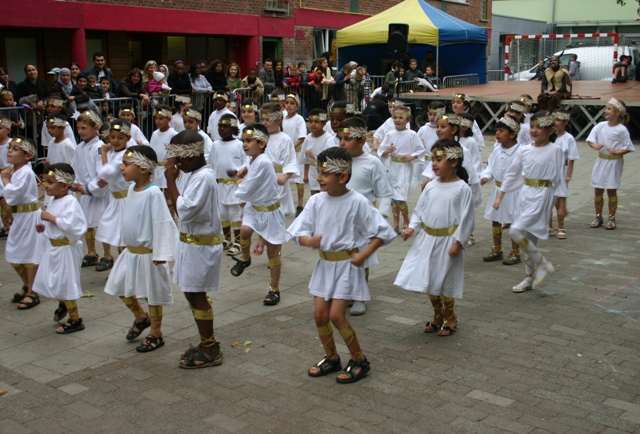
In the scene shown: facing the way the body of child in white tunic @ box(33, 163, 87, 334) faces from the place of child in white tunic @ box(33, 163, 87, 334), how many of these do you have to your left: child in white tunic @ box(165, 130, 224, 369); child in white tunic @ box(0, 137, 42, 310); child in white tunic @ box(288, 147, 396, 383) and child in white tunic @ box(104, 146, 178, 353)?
3

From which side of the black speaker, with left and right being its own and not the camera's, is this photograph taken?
front

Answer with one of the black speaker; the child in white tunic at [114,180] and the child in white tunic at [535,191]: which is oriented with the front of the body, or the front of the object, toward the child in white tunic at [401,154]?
the black speaker

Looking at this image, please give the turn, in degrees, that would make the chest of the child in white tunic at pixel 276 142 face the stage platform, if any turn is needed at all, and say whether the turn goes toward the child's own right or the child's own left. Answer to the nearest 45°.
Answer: approximately 180°

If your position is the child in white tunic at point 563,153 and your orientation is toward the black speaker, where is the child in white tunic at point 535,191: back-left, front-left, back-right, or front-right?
back-left

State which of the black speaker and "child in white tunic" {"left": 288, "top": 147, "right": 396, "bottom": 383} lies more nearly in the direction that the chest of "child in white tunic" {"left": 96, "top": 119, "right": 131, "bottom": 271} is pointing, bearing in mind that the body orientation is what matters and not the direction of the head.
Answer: the child in white tunic

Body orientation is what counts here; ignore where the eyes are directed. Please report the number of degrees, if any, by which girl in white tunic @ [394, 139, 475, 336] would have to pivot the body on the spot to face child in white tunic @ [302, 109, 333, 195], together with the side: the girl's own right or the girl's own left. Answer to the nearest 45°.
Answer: approximately 90° to the girl's own right

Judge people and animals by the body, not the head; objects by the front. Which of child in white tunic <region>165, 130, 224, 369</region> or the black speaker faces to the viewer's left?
the child in white tunic

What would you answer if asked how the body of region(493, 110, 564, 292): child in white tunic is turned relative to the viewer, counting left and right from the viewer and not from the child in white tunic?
facing the viewer and to the left of the viewer

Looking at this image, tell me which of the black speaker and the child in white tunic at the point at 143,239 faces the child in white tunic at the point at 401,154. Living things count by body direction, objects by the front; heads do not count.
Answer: the black speaker

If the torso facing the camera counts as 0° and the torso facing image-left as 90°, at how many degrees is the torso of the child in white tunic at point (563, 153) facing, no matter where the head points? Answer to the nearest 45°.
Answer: approximately 45°
